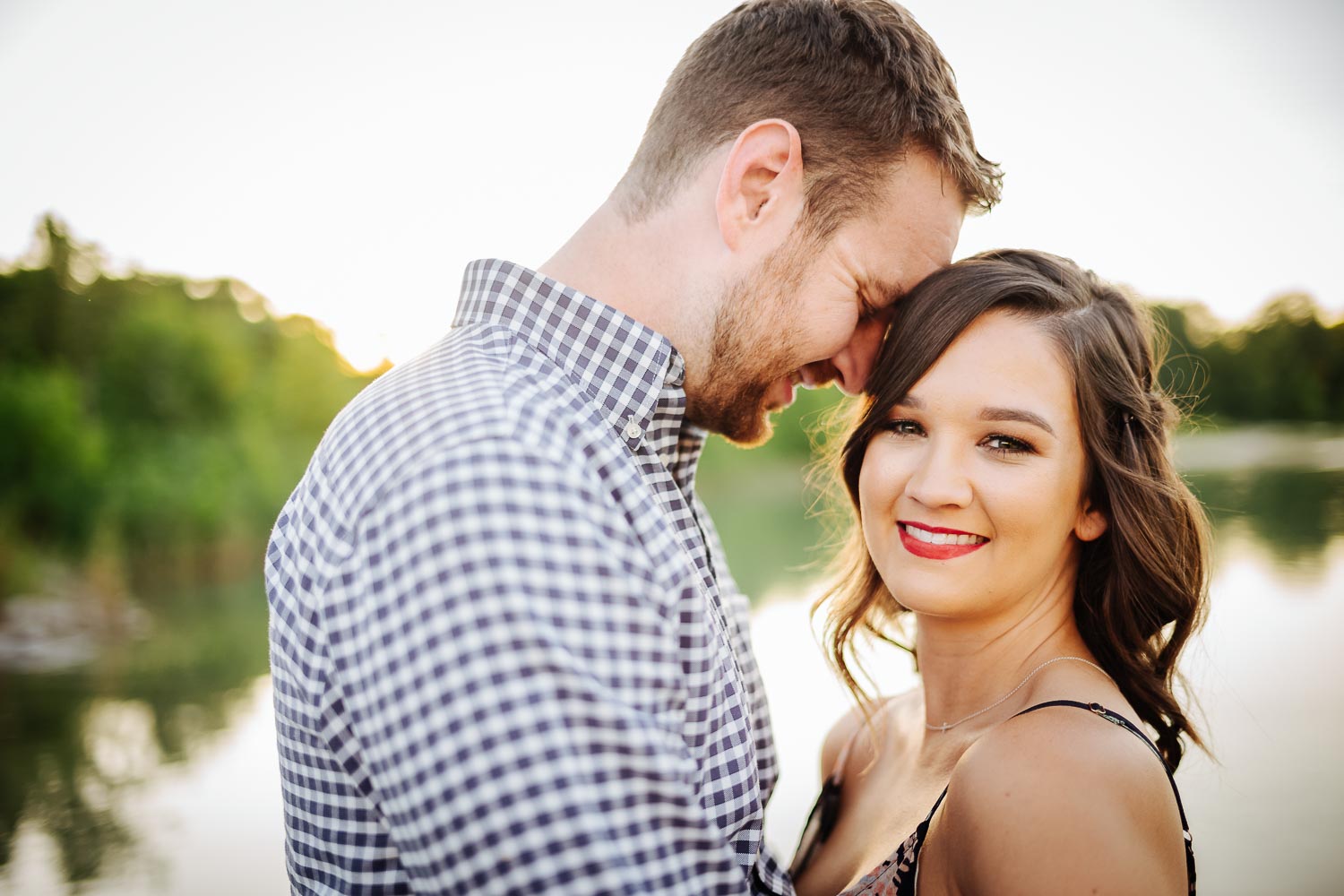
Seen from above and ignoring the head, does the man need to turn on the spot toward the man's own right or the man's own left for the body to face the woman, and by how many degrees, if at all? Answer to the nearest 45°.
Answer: approximately 45° to the man's own left

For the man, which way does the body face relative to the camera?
to the viewer's right

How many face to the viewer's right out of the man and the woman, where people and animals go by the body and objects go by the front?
1

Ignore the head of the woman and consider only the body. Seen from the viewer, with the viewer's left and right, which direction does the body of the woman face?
facing the viewer and to the left of the viewer

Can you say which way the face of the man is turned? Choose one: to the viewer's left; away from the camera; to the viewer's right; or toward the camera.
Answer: to the viewer's right

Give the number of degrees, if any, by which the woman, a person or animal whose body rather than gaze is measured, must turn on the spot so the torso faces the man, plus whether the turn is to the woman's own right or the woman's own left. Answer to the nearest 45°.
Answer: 0° — they already face them
